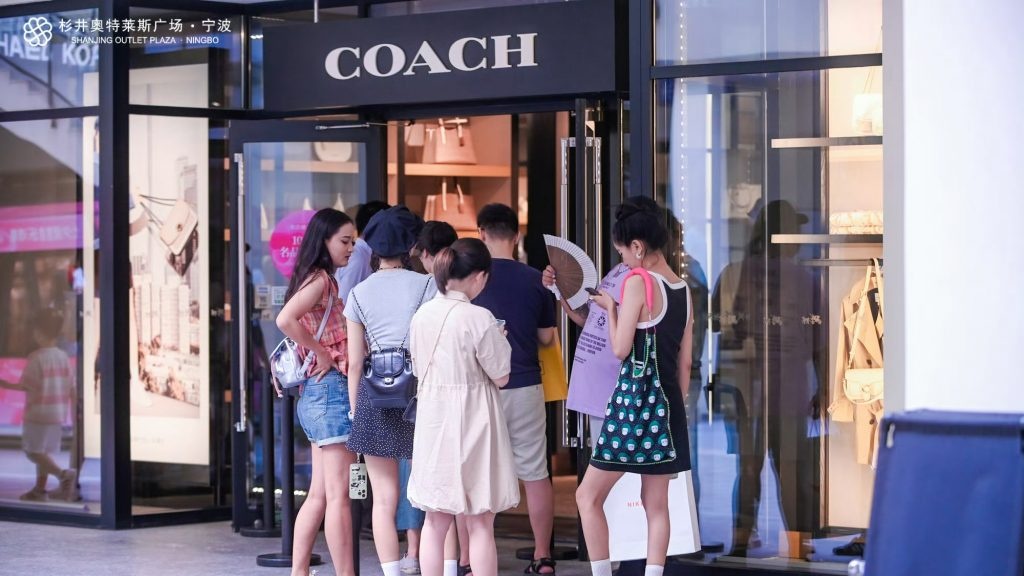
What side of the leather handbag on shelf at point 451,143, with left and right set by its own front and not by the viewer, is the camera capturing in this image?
front

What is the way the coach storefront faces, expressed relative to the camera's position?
facing the viewer

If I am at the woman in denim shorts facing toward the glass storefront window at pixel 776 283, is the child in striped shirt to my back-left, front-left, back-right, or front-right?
back-left

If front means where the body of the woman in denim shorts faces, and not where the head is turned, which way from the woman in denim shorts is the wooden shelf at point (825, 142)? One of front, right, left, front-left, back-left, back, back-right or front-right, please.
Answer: front

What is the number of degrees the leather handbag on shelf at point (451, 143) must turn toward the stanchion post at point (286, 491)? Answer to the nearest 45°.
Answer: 0° — it already faces it

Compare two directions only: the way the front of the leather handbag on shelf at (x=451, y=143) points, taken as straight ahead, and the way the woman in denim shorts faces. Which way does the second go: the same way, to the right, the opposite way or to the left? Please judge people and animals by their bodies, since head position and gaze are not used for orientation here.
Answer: to the left

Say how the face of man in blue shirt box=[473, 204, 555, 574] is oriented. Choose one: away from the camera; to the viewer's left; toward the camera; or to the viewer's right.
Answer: away from the camera

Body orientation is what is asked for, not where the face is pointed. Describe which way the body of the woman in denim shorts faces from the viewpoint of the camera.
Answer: to the viewer's right

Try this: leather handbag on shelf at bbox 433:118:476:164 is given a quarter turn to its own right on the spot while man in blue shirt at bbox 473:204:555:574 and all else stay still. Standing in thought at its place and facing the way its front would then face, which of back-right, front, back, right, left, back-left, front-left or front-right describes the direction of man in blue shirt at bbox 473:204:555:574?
left

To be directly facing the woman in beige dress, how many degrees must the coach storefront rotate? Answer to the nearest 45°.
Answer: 0° — it already faces them

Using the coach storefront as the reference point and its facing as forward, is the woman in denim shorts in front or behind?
in front

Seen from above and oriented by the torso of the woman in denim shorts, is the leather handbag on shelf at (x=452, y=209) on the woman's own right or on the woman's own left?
on the woman's own left

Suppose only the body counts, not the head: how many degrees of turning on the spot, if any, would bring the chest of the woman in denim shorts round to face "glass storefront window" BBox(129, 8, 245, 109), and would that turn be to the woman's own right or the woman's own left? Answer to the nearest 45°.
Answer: approximately 90° to the woman's own left

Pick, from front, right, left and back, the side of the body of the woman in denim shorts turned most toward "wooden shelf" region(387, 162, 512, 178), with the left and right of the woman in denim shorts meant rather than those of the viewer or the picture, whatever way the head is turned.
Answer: left

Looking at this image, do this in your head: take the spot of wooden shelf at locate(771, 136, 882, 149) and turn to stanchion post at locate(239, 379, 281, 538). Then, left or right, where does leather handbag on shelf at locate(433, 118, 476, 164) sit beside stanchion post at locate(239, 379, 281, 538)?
right

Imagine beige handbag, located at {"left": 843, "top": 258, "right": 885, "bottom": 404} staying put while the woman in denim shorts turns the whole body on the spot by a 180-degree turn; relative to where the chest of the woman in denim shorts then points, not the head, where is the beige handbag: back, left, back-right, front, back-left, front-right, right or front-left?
back
